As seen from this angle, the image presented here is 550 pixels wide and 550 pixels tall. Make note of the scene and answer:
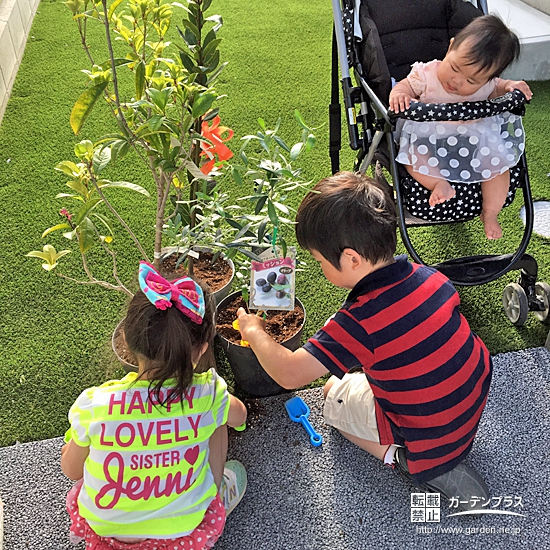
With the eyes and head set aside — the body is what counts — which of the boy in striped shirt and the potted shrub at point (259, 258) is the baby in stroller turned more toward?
the boy in striped shirt

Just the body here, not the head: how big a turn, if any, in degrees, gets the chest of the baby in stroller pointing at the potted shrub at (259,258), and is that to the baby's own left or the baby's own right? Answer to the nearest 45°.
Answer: approximately 45° to the baby's own right

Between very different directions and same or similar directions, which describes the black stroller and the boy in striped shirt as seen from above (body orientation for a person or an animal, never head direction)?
very different directions

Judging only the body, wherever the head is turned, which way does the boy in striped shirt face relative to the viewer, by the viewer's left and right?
facing away from the viewer and to the left of the viewer

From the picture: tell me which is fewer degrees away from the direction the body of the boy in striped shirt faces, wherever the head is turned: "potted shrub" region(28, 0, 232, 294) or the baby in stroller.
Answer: the potted shrub

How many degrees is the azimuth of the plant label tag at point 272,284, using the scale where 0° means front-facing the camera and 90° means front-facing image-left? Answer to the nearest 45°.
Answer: approximately 0°

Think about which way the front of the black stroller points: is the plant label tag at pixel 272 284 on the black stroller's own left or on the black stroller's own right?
on the black stroller's own right

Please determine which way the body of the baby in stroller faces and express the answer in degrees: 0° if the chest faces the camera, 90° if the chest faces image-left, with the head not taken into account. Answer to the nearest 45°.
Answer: approximately 0°

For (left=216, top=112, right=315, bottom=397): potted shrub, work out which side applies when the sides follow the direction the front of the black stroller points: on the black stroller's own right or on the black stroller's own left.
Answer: on the black stroller's own right

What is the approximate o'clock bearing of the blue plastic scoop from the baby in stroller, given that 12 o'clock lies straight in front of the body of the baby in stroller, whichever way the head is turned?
The blue plastic scoop is roughly at 1 o'clock from the baby in stroller.

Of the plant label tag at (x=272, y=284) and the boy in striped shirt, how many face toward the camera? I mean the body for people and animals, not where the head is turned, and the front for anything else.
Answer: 1

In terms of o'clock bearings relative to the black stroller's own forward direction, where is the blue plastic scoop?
The blue plastic scoop is roughly at 2 o'clock from the black stroller.
